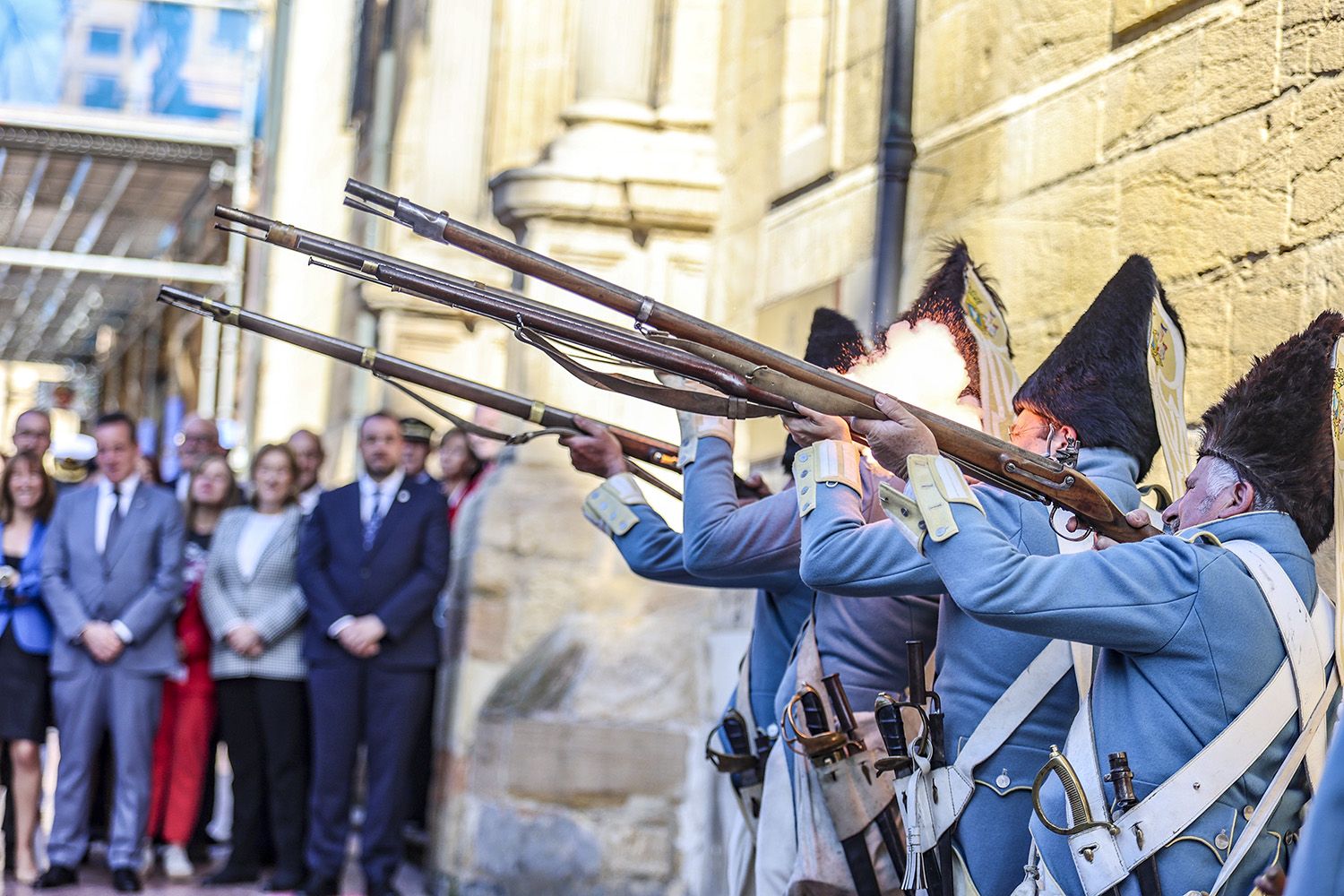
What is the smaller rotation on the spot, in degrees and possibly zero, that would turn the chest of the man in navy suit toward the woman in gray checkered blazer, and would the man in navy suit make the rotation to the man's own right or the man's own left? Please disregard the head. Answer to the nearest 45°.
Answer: approximately 135° to the man's own right

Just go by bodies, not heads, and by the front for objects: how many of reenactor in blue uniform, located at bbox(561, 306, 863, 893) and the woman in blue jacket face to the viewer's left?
1

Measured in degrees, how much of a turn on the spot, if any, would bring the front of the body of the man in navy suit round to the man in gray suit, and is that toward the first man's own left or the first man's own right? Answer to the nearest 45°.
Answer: approximately 90° to the first man's own right

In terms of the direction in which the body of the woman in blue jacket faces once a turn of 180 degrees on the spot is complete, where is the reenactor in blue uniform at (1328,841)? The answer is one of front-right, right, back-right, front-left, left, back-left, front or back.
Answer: back

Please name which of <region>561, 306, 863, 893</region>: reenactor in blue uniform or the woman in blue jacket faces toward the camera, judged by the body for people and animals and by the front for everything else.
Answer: the woman in blue jacket

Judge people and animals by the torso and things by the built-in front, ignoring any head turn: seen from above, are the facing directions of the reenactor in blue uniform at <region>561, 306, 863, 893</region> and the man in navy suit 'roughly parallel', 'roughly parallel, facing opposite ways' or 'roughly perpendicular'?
roughly perpendicular

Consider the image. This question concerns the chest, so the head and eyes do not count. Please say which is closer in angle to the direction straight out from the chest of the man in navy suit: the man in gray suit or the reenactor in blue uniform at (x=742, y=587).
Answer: the reenactor in blue uniform

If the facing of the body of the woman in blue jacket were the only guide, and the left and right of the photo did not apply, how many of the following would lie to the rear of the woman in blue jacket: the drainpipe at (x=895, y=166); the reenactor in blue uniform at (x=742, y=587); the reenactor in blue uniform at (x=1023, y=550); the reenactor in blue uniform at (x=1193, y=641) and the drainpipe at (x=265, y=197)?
1

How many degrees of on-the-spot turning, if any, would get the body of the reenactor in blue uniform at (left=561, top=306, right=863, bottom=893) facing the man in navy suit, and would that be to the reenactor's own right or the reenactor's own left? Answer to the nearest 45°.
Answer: approximately 45° to the reenactor's own right

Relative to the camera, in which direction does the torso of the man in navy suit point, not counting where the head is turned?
toward the camera

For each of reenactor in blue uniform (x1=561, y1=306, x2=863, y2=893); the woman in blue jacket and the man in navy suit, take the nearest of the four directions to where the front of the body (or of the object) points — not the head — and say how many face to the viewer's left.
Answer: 1

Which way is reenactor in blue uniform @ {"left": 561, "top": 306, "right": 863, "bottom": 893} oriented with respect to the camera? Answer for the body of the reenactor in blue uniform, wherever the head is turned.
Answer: to the viewer's left

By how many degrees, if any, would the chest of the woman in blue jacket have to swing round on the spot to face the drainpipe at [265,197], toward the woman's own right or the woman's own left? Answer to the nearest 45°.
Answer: approximately 180°

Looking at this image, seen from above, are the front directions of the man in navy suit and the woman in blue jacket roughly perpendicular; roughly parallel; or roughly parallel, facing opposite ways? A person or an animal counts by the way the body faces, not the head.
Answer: roughly parallel

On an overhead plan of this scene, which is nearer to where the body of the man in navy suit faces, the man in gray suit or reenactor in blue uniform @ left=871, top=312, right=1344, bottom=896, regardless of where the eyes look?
the reenactor in blue uniform

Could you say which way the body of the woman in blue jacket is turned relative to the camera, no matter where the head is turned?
toward the camera

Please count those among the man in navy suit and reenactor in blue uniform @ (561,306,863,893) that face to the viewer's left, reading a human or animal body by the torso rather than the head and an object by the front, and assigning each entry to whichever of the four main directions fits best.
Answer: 1

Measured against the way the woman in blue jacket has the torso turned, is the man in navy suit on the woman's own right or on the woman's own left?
on the woman's own left
